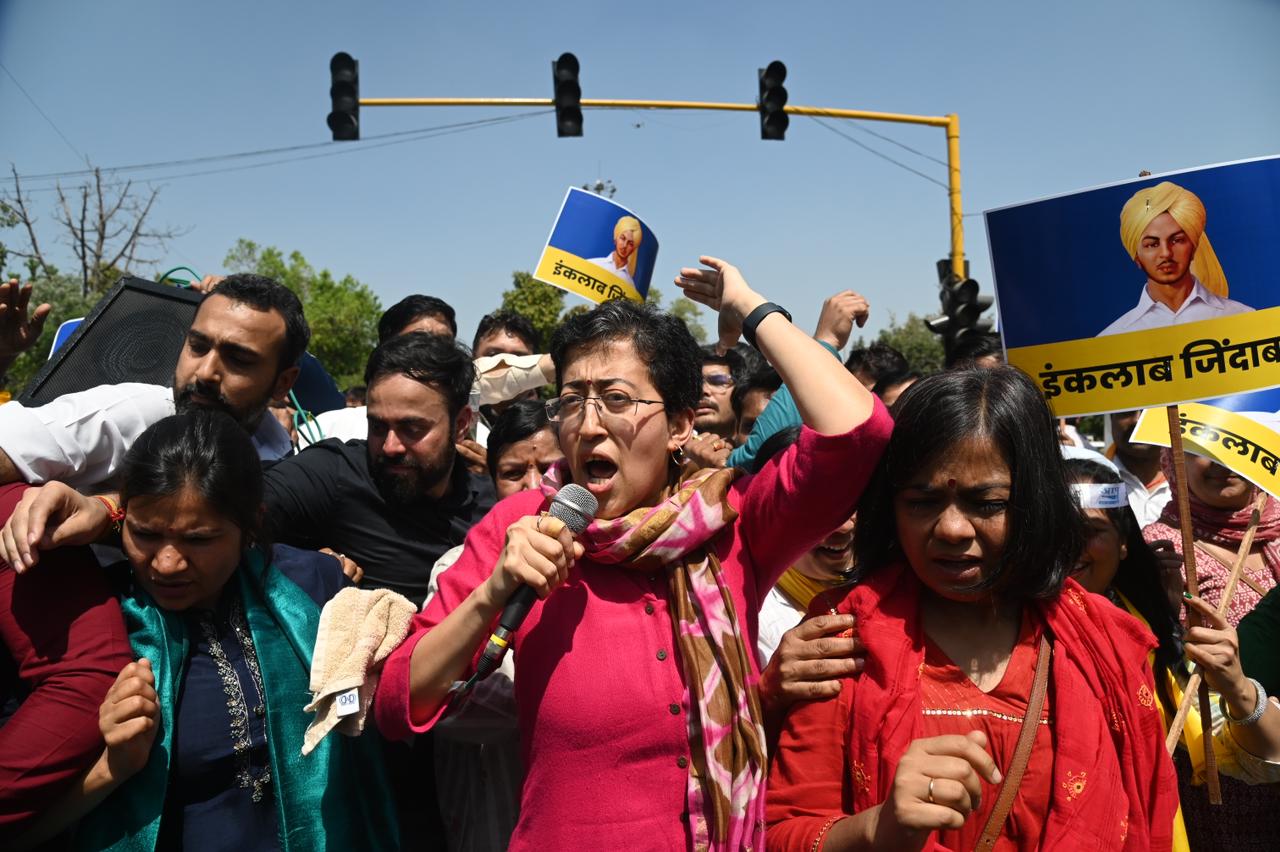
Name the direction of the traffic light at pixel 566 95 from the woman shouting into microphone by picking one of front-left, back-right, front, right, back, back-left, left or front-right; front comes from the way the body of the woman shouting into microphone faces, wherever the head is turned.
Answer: back

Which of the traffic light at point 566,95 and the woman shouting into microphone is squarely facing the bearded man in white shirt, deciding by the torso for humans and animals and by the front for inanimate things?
the traffic light

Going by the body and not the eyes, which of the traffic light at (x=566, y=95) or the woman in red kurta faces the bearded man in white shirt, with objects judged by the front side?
the traffic light

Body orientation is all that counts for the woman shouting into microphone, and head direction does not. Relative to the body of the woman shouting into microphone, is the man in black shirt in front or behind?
behind

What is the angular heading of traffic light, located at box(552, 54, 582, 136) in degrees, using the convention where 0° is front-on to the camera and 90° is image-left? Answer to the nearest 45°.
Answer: approximately 0°

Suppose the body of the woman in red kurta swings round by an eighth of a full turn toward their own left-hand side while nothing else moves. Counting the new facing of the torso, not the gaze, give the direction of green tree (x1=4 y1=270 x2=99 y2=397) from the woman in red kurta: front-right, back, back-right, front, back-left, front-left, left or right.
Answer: back

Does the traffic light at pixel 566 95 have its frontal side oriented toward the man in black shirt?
yes

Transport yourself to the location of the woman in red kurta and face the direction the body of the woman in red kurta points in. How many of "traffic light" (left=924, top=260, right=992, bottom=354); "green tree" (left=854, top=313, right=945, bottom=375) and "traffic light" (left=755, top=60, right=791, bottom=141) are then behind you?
3

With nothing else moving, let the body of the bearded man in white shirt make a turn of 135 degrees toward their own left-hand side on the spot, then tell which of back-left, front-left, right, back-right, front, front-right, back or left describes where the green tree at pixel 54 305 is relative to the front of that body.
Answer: left

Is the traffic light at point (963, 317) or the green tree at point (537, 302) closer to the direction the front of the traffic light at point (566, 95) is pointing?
the traffic light
